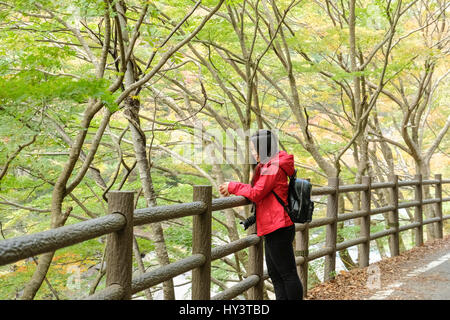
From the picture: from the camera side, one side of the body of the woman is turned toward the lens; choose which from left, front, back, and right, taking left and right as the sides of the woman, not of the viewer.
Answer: left
